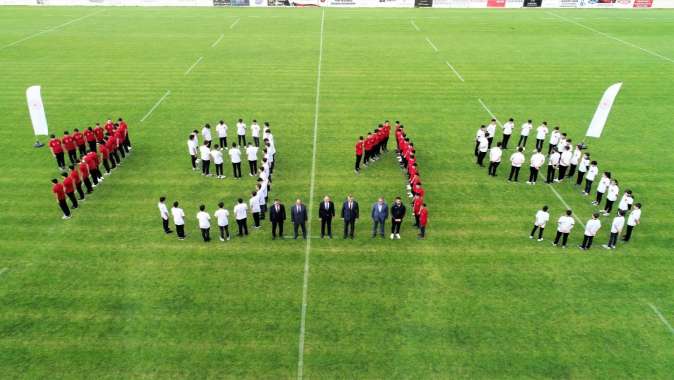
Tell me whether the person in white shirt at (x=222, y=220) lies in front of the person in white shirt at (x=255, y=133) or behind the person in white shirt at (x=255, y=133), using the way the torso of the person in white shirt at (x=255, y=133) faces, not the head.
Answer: in front

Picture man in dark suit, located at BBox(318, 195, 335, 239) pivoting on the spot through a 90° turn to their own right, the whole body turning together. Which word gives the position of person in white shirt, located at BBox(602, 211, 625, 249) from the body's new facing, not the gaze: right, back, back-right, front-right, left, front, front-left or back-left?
back

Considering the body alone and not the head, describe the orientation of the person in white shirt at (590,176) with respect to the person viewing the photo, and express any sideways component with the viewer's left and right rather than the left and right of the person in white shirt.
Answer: facing the viewer and to the left of the viewer

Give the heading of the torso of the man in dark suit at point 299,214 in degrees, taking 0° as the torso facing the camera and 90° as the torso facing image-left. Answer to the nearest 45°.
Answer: approximately 0°

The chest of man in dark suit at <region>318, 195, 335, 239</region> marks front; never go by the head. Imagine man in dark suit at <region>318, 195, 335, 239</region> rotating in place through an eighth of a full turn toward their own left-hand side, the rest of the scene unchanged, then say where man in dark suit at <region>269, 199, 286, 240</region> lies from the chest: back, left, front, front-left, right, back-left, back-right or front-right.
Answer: back-right
